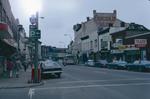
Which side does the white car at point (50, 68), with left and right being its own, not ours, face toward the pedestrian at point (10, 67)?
right

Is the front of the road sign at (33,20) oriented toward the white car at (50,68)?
no

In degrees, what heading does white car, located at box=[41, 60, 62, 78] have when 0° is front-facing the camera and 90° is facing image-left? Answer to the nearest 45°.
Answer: approximately 0°

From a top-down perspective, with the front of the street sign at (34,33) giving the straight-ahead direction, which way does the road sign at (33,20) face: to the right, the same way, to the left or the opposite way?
the same way

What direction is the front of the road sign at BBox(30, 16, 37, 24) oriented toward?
toward the camera

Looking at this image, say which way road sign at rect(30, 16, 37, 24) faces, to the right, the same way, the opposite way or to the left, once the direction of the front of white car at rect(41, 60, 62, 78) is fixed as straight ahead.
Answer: the same way
